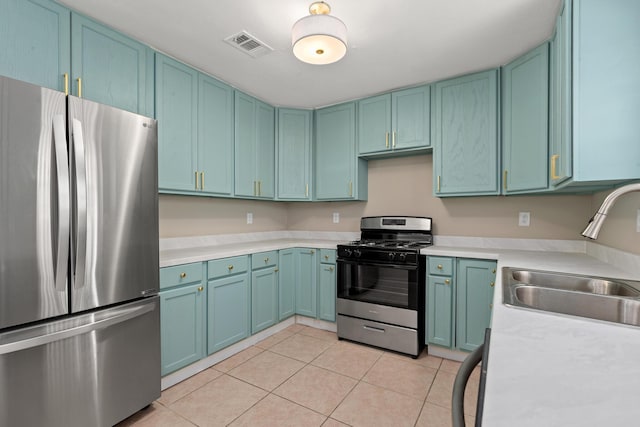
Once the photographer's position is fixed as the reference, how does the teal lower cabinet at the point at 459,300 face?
facing the viewer

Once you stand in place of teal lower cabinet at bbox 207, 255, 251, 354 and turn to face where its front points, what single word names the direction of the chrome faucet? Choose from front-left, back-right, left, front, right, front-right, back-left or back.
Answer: front

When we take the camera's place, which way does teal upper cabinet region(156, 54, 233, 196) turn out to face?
facing the viewer and to the right of the viewer

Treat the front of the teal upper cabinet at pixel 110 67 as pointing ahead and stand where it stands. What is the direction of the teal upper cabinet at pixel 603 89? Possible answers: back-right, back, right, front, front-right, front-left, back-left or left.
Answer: front

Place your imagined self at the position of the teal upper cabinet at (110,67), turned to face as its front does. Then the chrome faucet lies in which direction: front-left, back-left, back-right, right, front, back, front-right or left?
front

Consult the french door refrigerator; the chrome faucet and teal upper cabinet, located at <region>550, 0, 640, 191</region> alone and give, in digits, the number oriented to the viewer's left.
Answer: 2

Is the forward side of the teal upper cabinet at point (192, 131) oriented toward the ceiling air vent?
yes

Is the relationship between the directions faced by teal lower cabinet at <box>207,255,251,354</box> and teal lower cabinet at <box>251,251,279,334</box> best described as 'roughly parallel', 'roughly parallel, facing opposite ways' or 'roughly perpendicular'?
roughly parallel

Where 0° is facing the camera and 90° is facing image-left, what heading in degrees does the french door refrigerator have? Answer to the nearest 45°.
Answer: approximately 315°

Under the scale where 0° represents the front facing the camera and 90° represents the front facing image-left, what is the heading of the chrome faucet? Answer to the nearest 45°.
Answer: approximately 90°

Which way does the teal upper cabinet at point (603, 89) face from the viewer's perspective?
to the viewer's left

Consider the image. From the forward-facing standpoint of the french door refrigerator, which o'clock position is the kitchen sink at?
The kitchen sink is roughly at 12 o'clock from the french door refrigerator.

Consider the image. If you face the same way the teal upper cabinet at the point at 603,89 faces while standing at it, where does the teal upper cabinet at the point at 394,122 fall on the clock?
the teal upper cabinet at the point at 394,122 is roughly at 1 o'clock from the teal upper cabinet at the point at 603,89.

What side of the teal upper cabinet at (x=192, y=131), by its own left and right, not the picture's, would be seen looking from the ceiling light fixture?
front

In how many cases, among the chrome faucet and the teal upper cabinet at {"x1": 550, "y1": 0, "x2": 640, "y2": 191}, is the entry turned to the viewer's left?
2

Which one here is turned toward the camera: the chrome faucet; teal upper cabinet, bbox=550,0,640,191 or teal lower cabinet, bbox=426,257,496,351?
the teal lower cabinet
